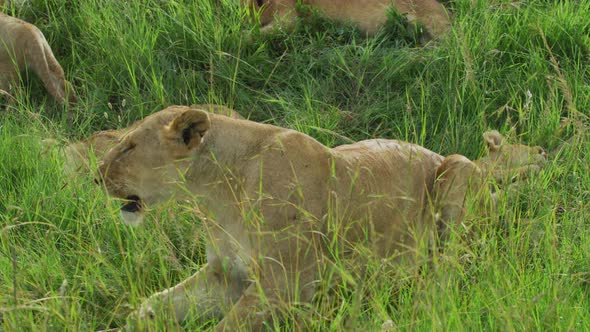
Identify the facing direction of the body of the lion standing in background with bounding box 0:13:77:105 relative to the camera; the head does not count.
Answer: to the viewer's left

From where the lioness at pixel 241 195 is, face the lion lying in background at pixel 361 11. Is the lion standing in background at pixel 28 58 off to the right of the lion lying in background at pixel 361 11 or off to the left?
left

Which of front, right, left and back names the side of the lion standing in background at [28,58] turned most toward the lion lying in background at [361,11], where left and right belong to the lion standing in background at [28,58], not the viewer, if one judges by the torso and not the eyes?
back
